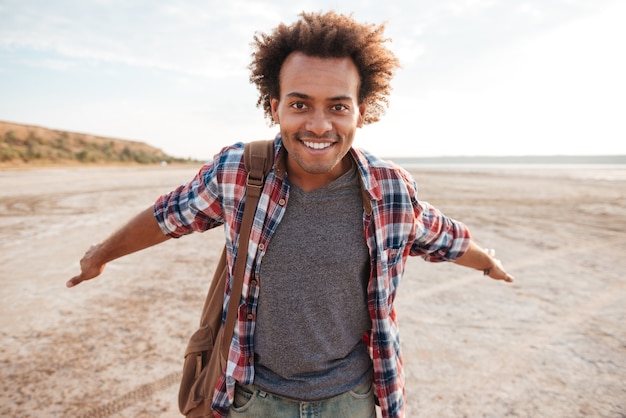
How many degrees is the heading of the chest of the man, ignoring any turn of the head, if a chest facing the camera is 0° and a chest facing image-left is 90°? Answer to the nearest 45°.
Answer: approximately 0°
